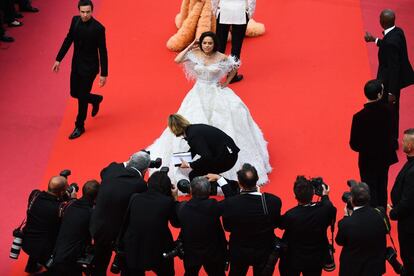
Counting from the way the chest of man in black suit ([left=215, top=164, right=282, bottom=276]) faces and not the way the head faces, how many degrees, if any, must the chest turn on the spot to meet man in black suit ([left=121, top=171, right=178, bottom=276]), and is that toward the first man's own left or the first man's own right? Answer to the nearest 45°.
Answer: approximately 90° to the first man's own left

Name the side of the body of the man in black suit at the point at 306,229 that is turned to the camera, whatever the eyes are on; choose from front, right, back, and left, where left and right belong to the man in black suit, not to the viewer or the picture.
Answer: back

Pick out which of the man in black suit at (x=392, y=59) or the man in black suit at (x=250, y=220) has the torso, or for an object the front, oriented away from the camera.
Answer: the man in black suit at (x=250, y=220)

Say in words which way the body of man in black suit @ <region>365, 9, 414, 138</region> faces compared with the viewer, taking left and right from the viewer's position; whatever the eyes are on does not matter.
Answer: facing to the left of the viewer

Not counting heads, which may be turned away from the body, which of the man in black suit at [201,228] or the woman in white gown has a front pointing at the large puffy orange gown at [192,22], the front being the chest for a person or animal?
the man in black suit

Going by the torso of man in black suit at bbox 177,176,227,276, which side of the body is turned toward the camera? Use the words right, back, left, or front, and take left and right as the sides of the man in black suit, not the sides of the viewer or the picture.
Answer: back

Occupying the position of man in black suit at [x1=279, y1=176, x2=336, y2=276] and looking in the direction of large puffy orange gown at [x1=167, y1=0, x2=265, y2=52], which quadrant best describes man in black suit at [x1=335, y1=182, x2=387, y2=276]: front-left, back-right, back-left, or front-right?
back-right

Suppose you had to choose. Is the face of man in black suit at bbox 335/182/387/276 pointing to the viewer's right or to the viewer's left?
to the viewer's left

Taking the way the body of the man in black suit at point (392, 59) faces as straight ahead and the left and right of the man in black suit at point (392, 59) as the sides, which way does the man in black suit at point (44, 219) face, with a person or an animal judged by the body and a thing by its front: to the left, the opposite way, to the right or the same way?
to the right

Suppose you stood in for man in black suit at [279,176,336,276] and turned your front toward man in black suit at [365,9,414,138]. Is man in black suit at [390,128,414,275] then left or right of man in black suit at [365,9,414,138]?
right

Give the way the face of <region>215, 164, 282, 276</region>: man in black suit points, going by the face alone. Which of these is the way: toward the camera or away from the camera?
away from the camera
